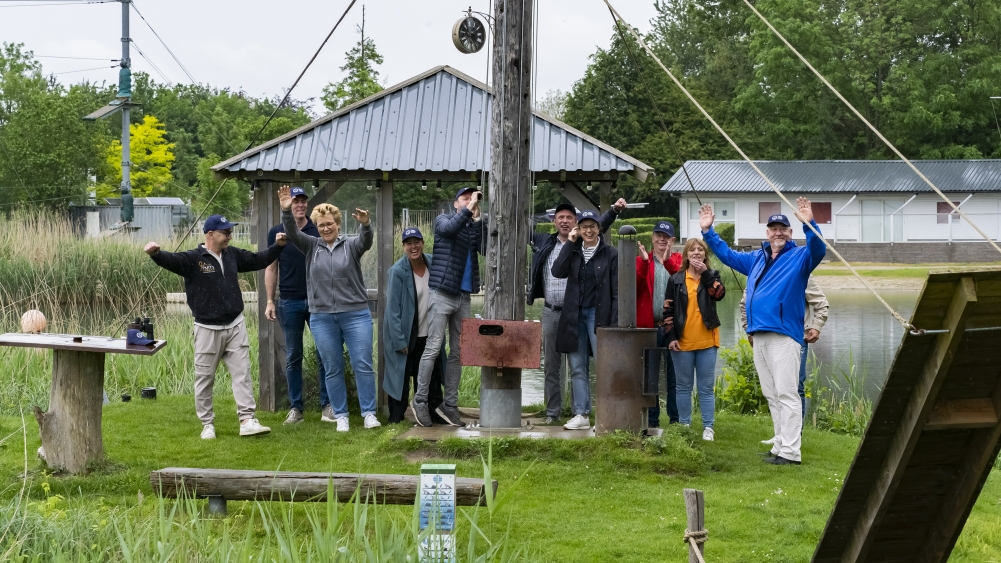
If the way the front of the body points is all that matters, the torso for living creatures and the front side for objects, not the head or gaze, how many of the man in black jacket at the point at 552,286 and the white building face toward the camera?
2

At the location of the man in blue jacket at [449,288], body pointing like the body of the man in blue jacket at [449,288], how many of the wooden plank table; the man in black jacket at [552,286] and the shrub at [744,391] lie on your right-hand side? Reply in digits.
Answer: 1

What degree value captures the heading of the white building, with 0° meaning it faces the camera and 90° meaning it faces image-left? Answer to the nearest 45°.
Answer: approximately 0°

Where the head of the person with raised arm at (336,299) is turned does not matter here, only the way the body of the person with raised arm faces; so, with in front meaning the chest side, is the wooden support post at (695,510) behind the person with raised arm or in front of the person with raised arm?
in front

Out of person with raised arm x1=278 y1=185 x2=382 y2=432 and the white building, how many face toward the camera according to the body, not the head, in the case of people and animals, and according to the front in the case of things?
2

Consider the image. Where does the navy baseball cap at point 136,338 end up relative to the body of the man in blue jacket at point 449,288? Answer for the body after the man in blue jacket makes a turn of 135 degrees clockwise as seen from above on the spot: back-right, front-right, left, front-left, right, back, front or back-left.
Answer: front-left

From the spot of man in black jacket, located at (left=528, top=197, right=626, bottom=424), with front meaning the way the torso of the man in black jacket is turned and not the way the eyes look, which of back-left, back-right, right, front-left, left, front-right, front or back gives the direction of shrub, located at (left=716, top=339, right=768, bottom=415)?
back-left

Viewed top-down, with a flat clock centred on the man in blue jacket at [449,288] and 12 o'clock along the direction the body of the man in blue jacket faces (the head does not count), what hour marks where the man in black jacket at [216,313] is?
The man in black jacket is roughly at 4 o'clock from the man in blue jacket.

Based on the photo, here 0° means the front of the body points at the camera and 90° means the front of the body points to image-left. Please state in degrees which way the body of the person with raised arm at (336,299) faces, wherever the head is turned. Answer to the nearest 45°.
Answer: approximately 0°

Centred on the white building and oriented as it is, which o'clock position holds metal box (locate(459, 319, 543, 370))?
The metal box is roughly at 12 o'clock from the white building.

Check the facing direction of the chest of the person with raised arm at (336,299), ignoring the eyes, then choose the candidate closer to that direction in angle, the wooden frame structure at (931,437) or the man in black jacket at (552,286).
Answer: the wooden frame structure

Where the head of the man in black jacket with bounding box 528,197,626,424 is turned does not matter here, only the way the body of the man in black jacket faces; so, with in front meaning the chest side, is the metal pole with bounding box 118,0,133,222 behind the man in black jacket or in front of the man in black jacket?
behind
